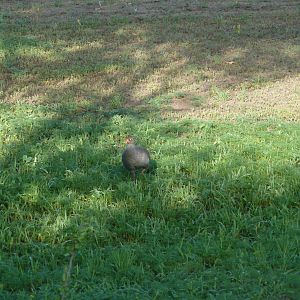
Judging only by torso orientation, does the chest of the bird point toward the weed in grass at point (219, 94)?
no

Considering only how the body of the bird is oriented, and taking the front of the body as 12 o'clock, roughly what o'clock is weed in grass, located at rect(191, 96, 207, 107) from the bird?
The weed in grass is roughly at 5 o'clock from the bird.

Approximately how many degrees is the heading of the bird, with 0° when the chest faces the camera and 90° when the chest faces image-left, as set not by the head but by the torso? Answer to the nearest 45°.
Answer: approximately 45°
